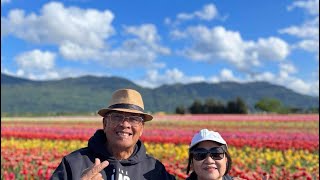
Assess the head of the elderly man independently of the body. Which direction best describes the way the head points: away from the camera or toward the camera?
toward the camera

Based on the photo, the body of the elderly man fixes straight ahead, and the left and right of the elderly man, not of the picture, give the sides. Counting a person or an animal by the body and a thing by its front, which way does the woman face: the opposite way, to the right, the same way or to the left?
the same way

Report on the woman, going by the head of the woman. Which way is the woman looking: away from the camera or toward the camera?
toward the camera

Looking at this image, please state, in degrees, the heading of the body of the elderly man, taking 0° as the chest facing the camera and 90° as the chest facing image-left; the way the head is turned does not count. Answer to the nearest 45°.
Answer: approximately 0°

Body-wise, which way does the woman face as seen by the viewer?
toward the camera

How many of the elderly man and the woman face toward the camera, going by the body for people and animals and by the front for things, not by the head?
2

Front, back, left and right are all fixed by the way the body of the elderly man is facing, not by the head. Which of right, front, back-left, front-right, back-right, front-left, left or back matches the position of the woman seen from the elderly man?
left

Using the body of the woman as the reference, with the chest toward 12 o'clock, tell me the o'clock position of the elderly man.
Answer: The elderly man is roughly at 3 o'clock from the woman.
